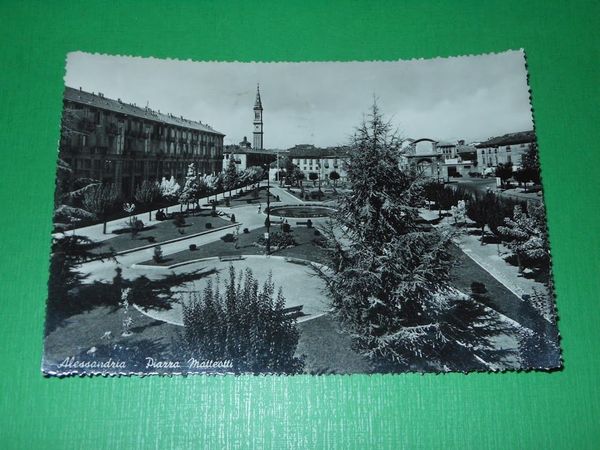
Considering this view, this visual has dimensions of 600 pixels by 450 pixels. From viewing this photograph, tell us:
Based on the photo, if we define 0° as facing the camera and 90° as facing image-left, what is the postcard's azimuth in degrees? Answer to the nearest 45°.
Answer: approximately 0°
